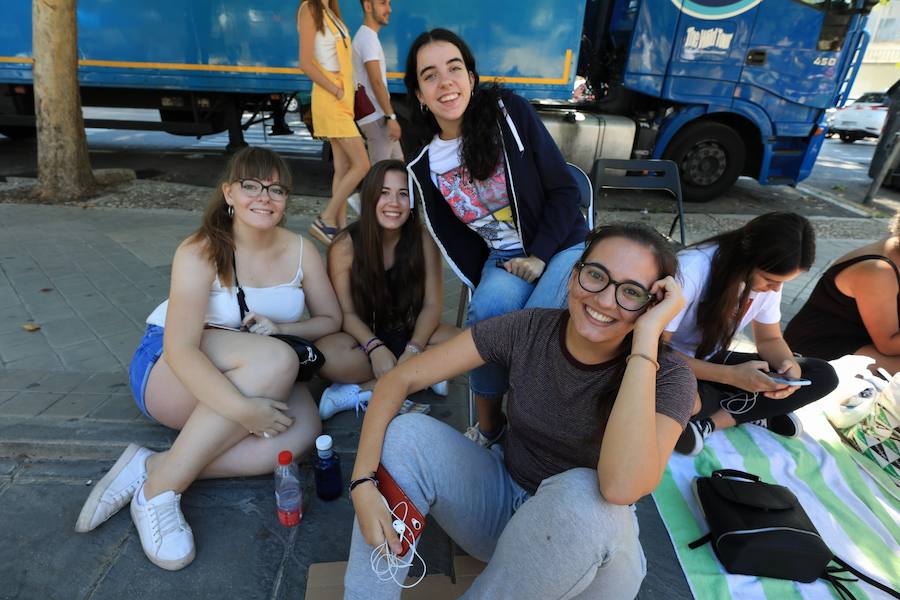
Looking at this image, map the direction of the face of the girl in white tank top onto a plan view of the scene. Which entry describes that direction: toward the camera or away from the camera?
toward the camera

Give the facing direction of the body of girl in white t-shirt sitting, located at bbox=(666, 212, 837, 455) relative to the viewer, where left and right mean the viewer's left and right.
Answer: facing the viewer and to the right of the viewer

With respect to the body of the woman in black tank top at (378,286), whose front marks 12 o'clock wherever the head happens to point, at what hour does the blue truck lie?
The blue truck is roughly at 7 o'clock from the woman in black tank top.

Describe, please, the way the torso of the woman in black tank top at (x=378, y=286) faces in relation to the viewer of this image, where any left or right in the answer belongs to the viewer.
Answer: facing the viewer

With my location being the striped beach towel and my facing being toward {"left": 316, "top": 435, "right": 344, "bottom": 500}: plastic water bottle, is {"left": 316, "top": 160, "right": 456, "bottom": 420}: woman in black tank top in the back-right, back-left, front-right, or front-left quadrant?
front-right

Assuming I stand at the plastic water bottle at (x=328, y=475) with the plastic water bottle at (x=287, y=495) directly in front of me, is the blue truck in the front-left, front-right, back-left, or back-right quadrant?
back-right

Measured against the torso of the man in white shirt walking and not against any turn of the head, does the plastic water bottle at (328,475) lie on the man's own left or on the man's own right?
on the man's own right

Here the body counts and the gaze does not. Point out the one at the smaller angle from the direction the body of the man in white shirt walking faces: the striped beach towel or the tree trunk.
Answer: the striped beach towel
